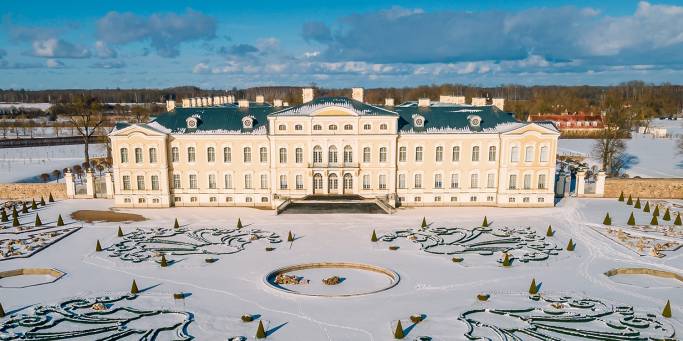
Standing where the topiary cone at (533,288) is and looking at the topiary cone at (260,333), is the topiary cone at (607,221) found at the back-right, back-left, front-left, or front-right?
back-right

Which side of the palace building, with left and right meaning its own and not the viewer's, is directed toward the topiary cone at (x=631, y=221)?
left

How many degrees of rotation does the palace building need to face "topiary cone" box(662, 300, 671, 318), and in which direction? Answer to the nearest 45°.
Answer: approximately 45° to its left

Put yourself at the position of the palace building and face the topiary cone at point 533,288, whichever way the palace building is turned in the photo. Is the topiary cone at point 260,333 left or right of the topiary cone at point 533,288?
right

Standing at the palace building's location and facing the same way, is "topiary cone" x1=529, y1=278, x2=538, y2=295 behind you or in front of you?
in front

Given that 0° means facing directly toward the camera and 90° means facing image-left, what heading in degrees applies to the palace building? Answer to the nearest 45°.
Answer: approximately 0°

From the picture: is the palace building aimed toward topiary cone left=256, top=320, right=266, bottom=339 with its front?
yes

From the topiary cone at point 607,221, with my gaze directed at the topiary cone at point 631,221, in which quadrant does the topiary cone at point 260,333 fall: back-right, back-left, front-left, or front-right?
back-right

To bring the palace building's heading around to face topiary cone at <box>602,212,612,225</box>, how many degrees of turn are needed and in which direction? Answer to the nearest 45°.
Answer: approximately 90° to its left
